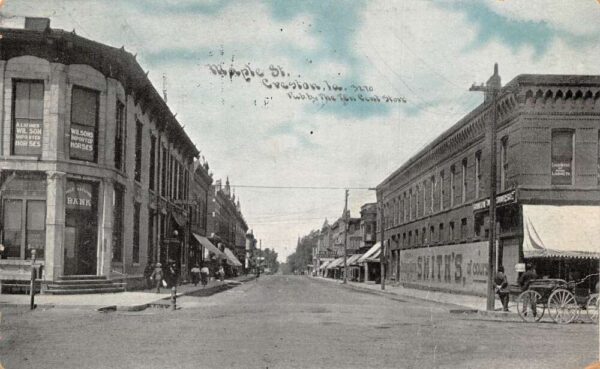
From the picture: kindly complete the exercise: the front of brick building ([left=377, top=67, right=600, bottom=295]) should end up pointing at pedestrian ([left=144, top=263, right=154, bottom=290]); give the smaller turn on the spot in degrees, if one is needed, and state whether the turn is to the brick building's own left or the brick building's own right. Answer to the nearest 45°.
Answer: approximately 90° to the brick building's own right

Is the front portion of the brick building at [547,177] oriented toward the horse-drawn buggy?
yes
